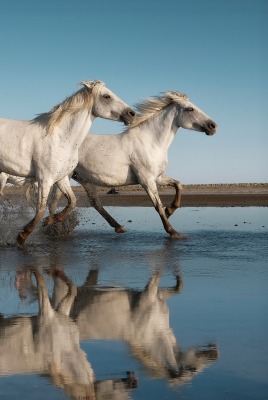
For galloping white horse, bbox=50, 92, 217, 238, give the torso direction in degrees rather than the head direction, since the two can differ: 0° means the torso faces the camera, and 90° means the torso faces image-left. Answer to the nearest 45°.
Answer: approximately 270°

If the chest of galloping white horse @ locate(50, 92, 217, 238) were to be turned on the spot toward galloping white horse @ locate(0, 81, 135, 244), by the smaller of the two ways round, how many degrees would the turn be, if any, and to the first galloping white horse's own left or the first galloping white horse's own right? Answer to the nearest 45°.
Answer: approximately 135° to the first galloping white horse's own right
